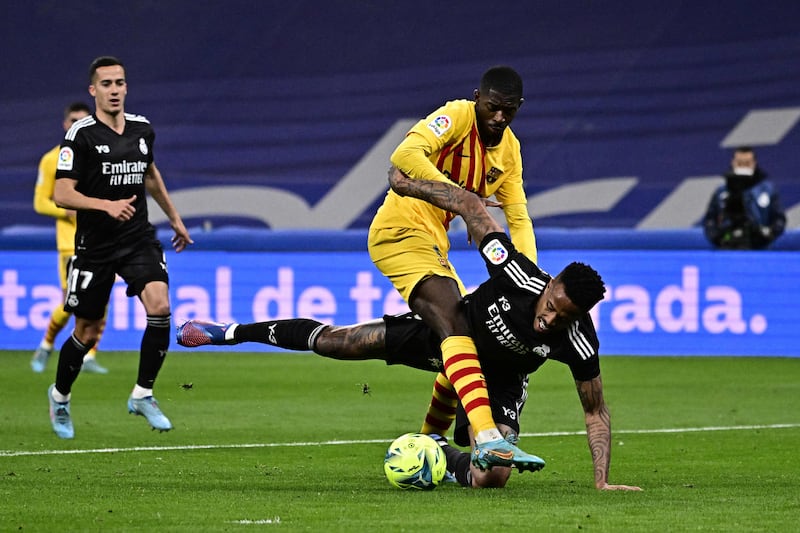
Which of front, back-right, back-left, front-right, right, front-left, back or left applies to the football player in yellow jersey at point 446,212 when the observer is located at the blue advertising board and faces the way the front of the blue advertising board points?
front

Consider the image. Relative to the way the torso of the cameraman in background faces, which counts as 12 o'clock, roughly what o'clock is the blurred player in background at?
The blurred player in background is roughly at 2 o'clock from the cameraman in background.

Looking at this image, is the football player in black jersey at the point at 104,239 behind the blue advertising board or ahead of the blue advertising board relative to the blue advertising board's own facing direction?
ahead

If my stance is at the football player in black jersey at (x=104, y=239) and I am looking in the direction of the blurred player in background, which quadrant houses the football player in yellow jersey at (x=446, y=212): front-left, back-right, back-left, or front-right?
back-right

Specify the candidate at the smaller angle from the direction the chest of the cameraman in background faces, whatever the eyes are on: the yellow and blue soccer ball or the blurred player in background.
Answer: the yellow and blue soccer ball

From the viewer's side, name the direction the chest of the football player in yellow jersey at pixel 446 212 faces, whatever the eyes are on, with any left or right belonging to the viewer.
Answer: facing the viewer and to the right of the viewer

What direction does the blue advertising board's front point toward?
toward the camera

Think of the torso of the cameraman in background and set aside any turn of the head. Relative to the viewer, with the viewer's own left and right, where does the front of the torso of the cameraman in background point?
facing the viewer

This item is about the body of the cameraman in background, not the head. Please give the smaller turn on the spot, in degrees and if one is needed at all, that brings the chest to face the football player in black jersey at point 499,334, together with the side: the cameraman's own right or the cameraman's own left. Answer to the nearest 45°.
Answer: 0° — they already face them

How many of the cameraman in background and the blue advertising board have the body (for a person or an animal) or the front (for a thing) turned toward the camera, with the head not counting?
2

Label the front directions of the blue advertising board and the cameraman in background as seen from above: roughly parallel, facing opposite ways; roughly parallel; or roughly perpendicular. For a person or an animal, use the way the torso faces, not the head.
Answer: roughly parallel

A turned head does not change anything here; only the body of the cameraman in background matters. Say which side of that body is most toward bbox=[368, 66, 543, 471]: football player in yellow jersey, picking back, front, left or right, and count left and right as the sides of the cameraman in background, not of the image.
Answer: front
